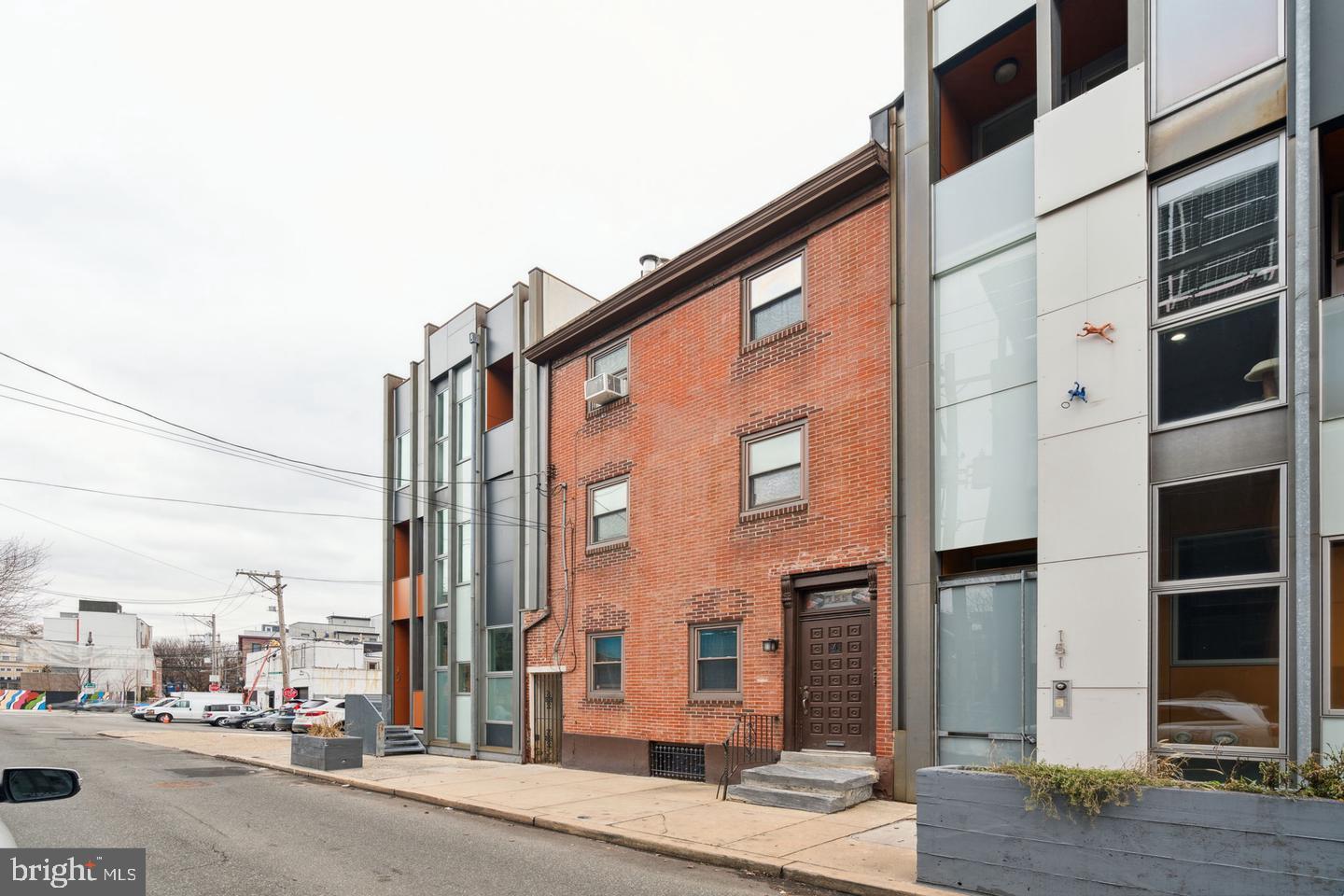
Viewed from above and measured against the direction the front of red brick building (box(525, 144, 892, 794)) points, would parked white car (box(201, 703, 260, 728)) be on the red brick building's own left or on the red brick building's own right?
on the red brick building's own right

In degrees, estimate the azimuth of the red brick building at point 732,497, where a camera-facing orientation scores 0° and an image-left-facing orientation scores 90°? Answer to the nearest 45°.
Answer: approximately 45°

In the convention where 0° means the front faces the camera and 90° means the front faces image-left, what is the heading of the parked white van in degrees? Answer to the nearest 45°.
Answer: approximately 90°

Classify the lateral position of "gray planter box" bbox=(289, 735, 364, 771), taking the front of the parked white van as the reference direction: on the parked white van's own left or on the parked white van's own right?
on the parked white van's own left

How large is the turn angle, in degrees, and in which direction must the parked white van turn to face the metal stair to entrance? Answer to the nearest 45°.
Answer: approximately 90° to its left

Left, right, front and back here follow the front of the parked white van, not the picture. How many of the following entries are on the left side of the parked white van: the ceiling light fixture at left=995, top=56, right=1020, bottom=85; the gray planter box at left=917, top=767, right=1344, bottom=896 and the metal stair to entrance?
3
